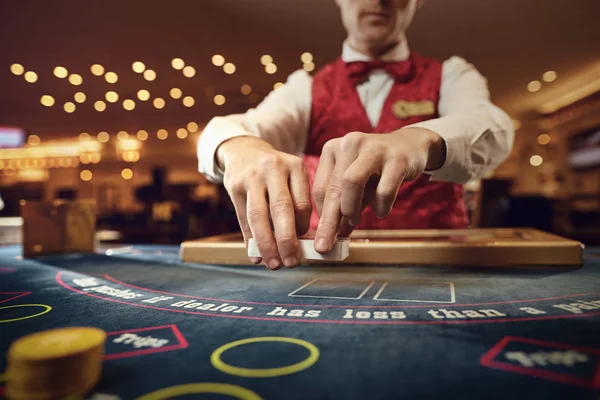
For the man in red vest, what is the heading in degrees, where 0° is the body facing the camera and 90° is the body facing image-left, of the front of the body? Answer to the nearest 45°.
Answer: approximately 0°

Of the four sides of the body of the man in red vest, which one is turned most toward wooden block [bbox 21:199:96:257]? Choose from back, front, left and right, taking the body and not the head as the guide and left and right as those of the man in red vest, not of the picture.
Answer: right

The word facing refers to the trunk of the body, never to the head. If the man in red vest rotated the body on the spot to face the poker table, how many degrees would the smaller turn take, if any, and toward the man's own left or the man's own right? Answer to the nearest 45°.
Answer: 0° — they already face it
